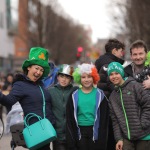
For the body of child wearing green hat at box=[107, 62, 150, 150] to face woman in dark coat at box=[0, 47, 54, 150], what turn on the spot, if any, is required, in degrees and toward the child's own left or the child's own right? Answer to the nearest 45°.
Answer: approximately 45° to the child's own right

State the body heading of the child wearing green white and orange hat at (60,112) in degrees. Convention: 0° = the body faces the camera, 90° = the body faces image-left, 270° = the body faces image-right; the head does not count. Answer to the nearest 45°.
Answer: approximately 0°

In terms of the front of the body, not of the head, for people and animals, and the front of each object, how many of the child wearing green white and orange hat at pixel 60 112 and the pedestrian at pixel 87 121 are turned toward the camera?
2

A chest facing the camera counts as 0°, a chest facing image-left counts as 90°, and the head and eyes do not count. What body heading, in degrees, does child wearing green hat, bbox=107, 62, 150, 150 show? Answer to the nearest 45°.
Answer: approximately 45°

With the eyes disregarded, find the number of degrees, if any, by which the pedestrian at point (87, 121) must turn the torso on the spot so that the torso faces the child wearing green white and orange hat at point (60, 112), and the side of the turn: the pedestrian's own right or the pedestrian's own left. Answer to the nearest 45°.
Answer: approximately 135° to the pedestrian's own right
